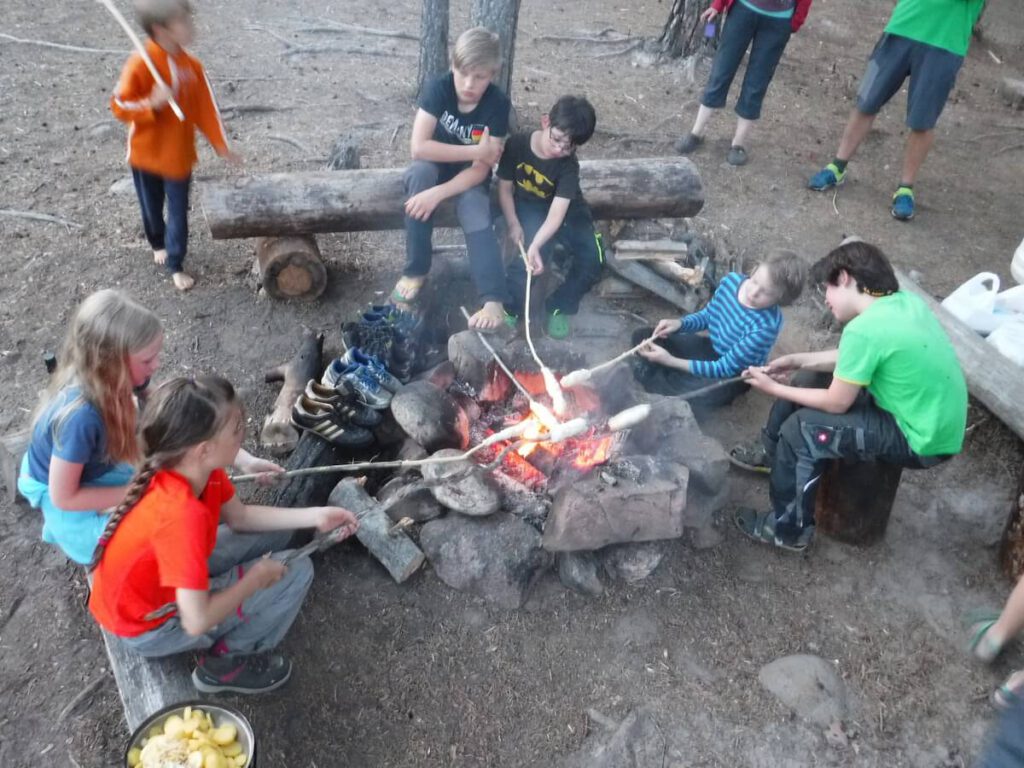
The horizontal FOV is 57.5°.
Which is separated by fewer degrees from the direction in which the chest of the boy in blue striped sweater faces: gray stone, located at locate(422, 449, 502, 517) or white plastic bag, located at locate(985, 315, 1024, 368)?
the gray stone

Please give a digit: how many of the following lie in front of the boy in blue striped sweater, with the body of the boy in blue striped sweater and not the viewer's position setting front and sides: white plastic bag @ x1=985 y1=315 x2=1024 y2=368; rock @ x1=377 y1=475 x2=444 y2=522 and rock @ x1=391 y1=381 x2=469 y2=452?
2

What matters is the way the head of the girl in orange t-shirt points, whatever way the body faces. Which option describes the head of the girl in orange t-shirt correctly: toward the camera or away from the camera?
away from the camera

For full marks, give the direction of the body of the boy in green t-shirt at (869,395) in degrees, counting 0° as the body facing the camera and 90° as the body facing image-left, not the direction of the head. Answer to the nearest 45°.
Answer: approximately 90°

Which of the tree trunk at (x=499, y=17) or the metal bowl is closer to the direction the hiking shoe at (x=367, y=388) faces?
the metal bowl

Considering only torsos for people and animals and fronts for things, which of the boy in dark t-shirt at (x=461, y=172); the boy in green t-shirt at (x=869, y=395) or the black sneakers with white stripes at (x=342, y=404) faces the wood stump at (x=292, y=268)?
the boy in green t-shirt

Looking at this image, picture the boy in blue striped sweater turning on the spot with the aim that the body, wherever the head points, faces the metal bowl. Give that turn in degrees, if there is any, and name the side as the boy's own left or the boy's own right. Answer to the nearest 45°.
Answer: approximately 45° to the boy's own left
